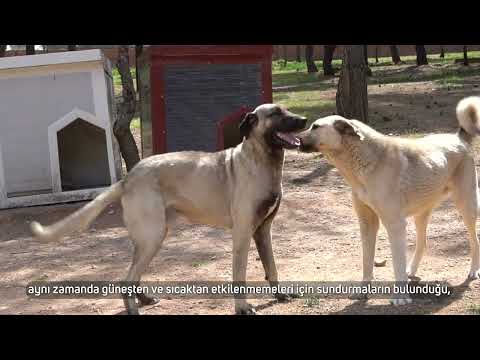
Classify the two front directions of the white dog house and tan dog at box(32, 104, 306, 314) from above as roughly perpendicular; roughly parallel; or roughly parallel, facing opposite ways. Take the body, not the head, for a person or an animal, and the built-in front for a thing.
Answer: roughly perpendicular

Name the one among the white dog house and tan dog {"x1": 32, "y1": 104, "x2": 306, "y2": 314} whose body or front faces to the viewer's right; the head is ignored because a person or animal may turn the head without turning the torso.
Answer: the tan dog

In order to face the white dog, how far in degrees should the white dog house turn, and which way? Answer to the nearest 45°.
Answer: approximately 45° to its left

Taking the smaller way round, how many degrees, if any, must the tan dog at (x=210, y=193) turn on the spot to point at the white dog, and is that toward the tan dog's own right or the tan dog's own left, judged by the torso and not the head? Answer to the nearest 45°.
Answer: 0° — it already faces it

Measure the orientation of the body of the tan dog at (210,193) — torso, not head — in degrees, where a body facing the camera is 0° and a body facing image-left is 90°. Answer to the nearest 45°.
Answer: approximately 270°

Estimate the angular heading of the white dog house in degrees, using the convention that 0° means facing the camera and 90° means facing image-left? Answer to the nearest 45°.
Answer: approximately 0°

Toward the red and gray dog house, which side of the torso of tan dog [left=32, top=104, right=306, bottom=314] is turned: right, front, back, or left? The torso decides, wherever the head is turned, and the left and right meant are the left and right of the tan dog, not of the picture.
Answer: left

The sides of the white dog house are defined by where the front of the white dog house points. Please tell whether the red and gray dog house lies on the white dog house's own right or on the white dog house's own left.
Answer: on the white dog house's own left

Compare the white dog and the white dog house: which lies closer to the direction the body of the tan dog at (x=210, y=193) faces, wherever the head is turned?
the white dog
